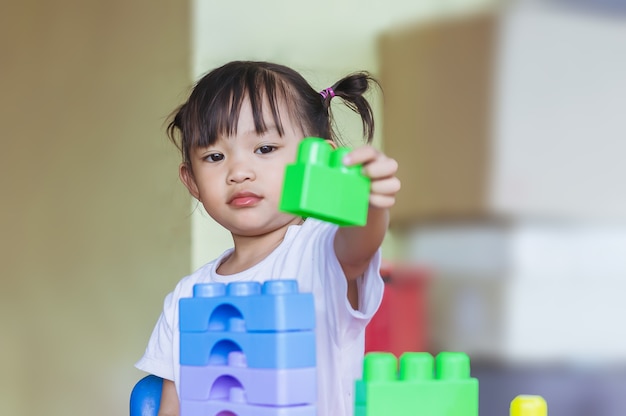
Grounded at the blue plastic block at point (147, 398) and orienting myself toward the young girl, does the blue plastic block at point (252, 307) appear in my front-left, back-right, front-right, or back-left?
front-right

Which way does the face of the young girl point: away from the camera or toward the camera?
toward the camera

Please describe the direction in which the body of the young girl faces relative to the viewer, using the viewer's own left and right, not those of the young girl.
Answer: facing the viewer
